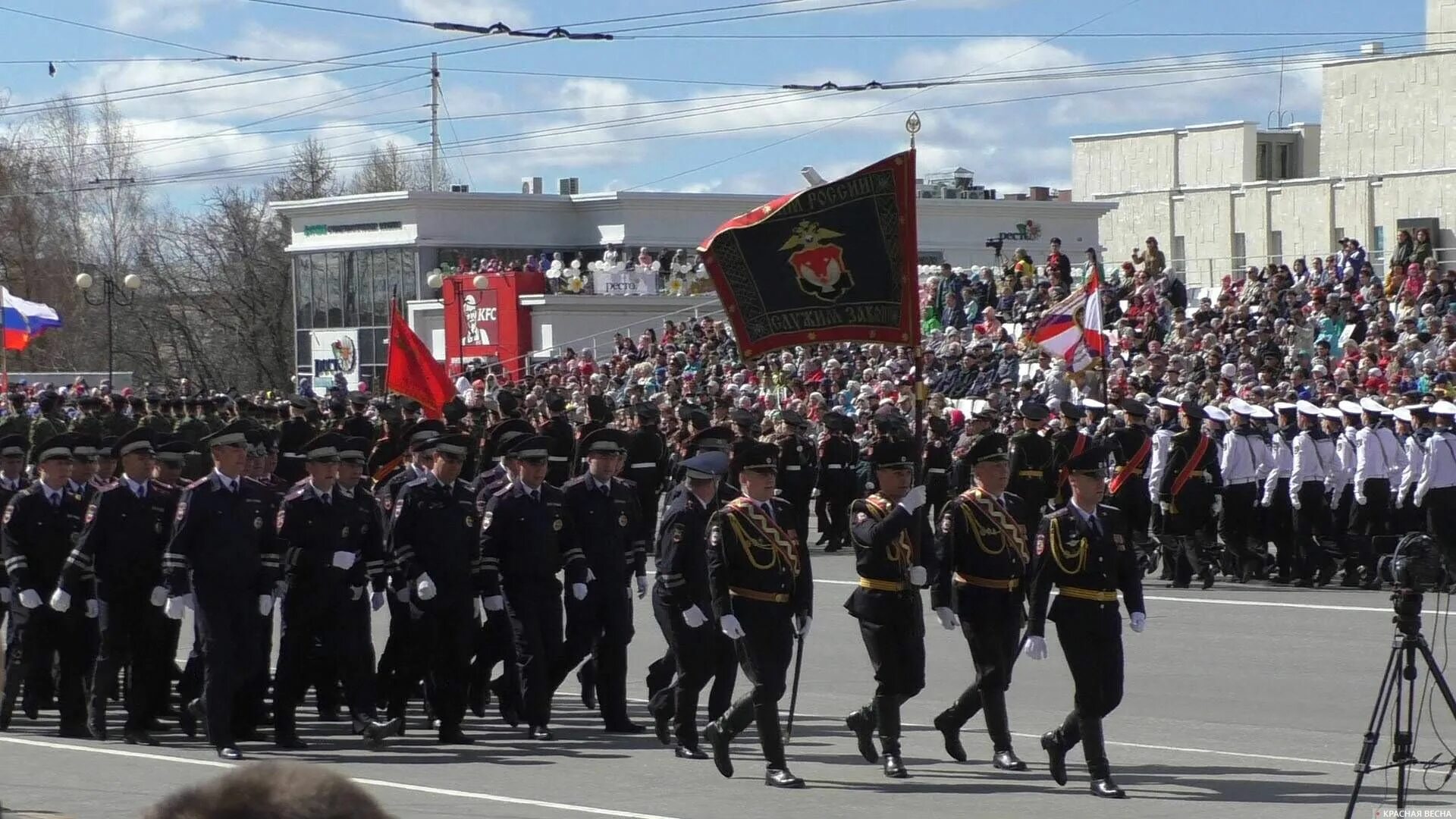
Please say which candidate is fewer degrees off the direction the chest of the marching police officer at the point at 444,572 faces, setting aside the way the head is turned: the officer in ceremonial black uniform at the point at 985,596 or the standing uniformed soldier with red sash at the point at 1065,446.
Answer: the officer in ceremonial black uniform

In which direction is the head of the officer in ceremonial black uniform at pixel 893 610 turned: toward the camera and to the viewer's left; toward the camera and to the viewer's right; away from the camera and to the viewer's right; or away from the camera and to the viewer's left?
toward the camera and to the viewer's right

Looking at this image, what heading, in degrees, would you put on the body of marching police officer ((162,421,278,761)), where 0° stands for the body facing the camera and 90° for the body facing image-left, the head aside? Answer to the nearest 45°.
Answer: approximately 315°

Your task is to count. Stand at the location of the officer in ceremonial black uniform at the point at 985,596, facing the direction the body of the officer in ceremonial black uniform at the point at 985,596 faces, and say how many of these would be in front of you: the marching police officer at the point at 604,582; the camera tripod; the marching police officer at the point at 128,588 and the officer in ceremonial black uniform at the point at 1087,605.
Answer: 2

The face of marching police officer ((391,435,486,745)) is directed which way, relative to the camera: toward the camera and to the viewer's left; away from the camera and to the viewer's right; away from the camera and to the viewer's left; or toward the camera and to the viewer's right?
toward the camera and to the viewer's right

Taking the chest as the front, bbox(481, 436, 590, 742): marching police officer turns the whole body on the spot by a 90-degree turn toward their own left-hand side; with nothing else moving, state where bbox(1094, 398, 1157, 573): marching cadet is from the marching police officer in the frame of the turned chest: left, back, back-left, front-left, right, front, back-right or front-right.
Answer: front

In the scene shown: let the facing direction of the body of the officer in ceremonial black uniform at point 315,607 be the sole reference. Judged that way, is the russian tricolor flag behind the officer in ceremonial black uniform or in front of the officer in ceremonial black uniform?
behind

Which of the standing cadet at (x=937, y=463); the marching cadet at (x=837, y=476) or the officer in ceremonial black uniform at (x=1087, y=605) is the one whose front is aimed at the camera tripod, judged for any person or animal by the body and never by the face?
the officer in ceremonial black uniform

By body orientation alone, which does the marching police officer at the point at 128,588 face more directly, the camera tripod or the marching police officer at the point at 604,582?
the camera tripod
